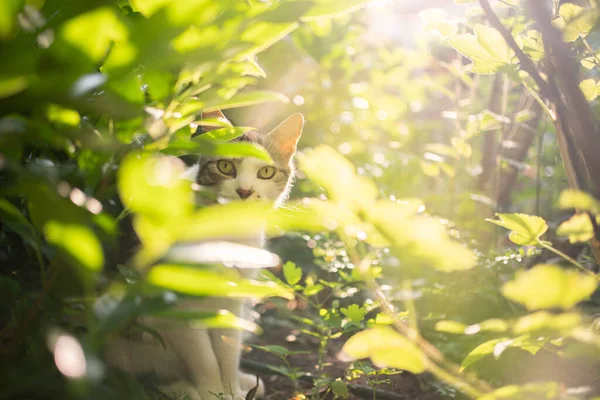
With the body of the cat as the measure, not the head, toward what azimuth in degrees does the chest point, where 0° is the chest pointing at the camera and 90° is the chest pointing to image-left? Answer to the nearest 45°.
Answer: approximately 315°
